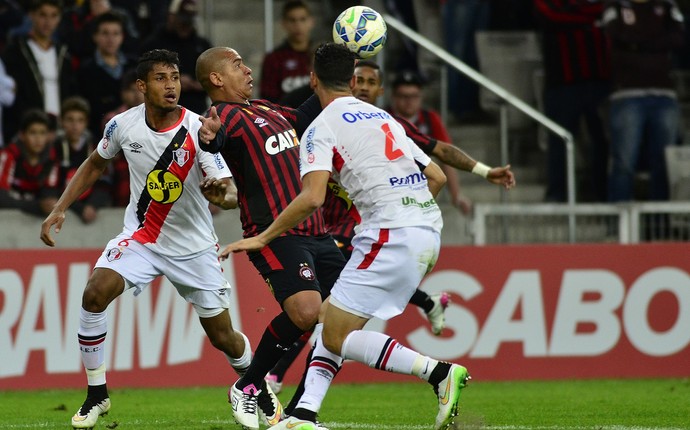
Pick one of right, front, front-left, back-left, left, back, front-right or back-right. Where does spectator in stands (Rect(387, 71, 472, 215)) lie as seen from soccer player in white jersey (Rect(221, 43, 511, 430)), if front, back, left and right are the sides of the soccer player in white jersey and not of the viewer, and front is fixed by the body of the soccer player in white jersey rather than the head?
front-right

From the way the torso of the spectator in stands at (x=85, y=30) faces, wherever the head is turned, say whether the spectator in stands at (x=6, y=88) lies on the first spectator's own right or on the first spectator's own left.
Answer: on the first spectator's own right

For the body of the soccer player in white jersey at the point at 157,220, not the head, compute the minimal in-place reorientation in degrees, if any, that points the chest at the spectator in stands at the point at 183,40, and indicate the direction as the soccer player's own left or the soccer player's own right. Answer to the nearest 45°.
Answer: approximately 180°

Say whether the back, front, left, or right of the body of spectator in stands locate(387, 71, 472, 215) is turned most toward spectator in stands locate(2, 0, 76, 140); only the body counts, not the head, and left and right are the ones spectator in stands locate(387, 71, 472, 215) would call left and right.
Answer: right

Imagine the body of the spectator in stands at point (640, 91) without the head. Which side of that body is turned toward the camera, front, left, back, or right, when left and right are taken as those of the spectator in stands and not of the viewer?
front

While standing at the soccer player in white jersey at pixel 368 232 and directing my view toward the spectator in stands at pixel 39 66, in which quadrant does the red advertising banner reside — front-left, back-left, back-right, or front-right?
front-right

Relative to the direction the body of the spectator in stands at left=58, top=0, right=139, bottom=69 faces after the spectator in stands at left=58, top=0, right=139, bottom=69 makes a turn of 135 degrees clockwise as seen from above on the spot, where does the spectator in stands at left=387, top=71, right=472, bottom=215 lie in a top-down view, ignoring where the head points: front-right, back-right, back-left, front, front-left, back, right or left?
back

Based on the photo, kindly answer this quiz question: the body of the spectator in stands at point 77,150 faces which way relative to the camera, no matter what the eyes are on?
toward the camera

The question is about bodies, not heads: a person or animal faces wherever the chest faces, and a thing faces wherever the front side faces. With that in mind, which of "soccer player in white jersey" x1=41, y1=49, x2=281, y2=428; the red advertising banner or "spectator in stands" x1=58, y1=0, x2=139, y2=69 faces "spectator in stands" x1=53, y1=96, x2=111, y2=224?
"spectator in stands" x1=58, y1=0, x2=139, y2=69

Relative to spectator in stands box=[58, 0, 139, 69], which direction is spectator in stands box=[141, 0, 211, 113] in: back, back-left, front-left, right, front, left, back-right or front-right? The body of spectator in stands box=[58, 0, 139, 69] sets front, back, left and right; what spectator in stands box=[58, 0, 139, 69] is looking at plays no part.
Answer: front-left

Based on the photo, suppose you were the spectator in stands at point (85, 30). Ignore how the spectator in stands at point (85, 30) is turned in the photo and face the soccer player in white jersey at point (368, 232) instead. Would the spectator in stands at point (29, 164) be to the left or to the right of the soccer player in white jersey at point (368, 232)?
right
